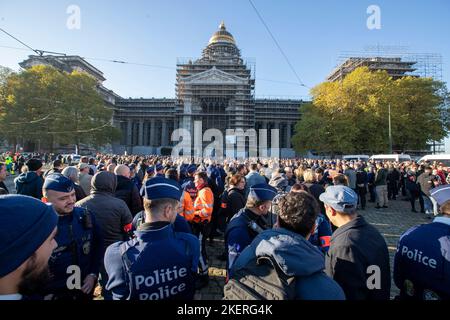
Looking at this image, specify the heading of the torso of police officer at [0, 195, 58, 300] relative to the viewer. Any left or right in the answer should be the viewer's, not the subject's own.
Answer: facing away from the viewer and to the right of the viewer

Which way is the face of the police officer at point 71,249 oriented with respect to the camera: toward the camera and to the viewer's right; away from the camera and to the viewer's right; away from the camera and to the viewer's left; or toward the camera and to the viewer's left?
toward the camera and to the viewer's right

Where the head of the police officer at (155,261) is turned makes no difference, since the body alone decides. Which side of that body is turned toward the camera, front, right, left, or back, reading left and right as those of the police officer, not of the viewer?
back

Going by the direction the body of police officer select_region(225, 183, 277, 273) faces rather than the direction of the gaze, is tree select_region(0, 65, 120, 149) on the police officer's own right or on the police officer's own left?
on the police officer's own left

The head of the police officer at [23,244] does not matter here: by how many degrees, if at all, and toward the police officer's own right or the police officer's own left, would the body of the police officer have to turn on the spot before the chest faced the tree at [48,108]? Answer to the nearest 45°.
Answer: approximately 45° to the police officer's own left

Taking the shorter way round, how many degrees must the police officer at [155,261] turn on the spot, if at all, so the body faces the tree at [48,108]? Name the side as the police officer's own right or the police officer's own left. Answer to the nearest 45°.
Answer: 0° — they already face it

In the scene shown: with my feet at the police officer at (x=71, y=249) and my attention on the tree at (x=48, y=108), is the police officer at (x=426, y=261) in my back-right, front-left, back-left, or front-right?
back-right

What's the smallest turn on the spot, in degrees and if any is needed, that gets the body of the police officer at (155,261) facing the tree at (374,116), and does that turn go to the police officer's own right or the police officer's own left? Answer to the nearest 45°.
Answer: approximately 45° to the police officer's own right

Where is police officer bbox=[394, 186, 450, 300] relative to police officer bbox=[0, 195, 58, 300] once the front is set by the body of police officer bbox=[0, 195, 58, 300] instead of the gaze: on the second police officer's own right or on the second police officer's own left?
on the second police officer's own right
